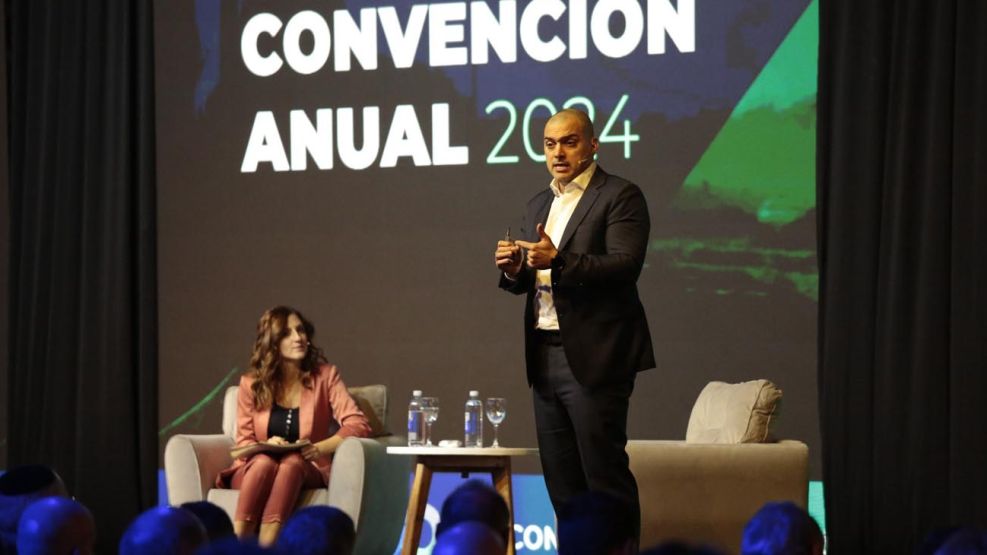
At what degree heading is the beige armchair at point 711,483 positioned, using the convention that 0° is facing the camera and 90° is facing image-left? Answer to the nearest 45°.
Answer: approximately 90°

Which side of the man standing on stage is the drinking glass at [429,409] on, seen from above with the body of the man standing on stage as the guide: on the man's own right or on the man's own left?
on the man's own right

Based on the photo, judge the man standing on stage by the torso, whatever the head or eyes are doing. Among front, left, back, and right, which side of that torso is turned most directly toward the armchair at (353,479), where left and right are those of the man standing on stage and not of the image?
right

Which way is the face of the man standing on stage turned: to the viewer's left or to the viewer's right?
to the viewer's left

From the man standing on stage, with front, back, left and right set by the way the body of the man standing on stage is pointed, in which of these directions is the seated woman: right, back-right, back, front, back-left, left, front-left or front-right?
right

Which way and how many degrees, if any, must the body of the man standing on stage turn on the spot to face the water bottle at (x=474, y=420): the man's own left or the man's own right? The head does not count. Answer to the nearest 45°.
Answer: approximately 135° to the man's own right
